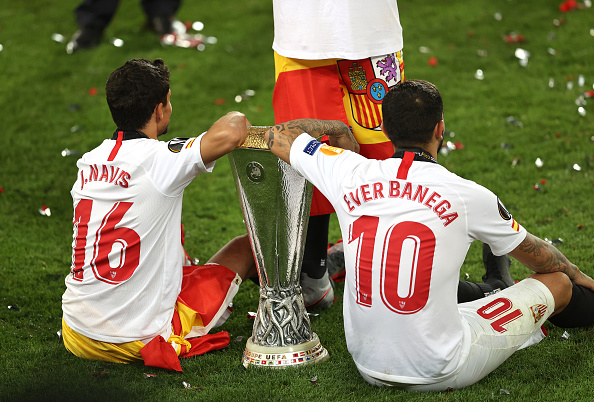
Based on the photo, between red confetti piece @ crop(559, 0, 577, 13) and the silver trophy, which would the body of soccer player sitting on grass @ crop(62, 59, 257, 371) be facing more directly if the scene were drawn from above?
the red confetti piece

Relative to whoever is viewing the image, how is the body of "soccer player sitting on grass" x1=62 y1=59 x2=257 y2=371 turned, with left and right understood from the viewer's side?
facing away from the viewer and to the right of the viewer

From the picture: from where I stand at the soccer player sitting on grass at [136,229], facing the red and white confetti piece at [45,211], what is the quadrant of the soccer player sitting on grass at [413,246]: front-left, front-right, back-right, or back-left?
back-right

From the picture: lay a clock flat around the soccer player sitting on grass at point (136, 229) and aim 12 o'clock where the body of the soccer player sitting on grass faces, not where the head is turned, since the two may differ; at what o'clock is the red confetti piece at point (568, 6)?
The red confetti piece is roughly at 12 o'clock from the soccer player sitting on grass.

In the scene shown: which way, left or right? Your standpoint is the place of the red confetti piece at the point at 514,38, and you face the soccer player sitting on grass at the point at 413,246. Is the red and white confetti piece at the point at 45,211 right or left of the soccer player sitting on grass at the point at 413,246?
right

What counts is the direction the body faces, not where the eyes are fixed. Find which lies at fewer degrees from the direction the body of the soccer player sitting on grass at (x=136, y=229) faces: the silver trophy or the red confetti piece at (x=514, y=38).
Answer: the red confetti piece

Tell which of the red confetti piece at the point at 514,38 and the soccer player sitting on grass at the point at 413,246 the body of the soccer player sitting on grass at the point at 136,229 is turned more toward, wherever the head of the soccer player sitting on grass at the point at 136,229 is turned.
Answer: the red confetti piece

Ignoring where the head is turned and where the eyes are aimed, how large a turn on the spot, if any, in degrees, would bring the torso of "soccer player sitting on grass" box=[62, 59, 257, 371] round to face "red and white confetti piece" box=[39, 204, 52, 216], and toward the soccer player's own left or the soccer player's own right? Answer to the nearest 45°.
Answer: approximately 45° to the soccer player's own left

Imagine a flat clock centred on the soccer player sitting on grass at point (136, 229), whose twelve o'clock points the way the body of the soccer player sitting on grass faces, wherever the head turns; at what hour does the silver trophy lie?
The silver trophy is roughly at 2 o'clock from the soccer player sitting on grass.

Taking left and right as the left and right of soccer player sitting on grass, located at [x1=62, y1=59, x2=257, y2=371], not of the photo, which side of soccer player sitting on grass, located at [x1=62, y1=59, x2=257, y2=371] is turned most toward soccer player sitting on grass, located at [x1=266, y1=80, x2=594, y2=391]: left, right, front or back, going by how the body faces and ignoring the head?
right

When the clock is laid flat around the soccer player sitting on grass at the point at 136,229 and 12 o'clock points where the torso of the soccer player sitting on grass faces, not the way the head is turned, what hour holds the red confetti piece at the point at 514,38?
The red confetti piece is roughly at 12 o'clock from the soccer player sitting on grass.
